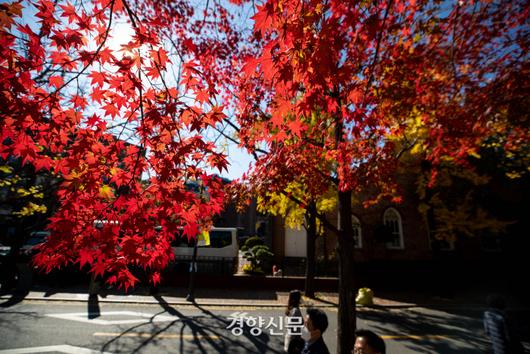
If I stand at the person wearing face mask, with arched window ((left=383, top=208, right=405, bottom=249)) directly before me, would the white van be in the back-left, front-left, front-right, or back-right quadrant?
front-left

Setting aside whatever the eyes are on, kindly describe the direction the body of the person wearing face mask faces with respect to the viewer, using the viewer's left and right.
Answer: facing to the left of the viewer

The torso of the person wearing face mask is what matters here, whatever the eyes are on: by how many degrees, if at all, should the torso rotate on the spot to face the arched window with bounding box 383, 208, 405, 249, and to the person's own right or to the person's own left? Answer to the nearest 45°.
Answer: approximately 90° to the person's own right

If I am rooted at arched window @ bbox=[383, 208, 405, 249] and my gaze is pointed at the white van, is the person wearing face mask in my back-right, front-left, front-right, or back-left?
front-left

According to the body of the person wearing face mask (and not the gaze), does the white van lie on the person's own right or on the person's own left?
on the person's own right
